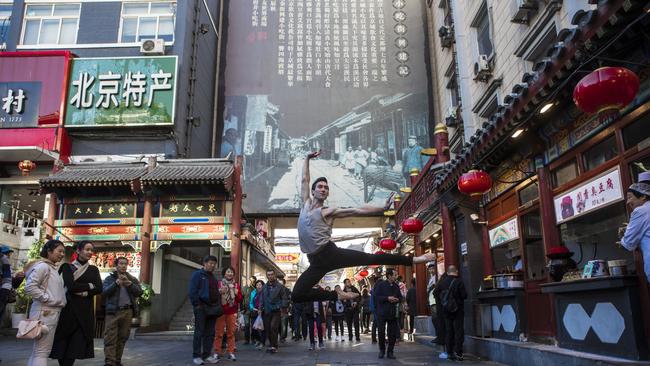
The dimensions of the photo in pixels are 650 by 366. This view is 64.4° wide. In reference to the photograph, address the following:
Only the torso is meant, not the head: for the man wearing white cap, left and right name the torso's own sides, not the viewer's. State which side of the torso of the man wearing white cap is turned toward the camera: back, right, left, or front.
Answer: left

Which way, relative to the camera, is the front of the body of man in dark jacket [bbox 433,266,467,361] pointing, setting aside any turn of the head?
away from the camera

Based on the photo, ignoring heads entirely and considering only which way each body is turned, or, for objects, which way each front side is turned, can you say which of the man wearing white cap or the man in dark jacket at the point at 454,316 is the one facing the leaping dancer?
the man wearing white cap

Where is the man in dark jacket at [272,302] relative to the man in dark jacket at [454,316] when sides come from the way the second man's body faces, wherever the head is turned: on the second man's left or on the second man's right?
on the second man's left

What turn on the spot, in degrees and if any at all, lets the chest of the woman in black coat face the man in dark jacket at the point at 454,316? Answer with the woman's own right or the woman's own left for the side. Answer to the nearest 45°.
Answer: approximately 45° to the woman's own left

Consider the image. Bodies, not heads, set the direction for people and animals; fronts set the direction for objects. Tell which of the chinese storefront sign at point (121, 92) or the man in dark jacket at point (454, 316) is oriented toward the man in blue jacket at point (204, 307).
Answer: the chinese storefront sign
